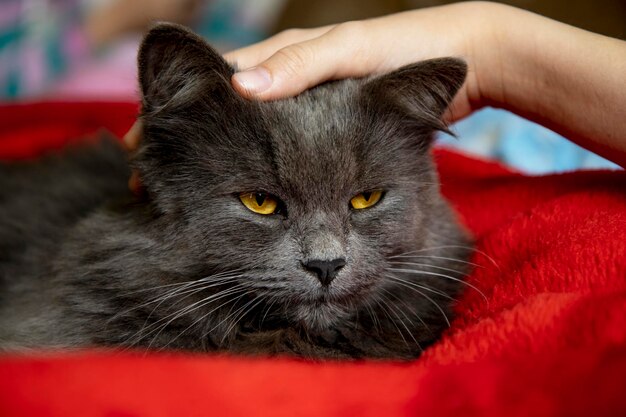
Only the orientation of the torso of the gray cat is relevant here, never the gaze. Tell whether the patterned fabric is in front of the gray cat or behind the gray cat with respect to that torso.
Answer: behind

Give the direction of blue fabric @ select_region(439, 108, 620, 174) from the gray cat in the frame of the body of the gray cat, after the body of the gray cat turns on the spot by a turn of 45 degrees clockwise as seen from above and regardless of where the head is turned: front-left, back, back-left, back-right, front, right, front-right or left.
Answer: back-left

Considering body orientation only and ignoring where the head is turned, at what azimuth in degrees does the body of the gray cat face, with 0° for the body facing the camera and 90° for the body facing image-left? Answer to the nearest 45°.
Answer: approximately 315°
